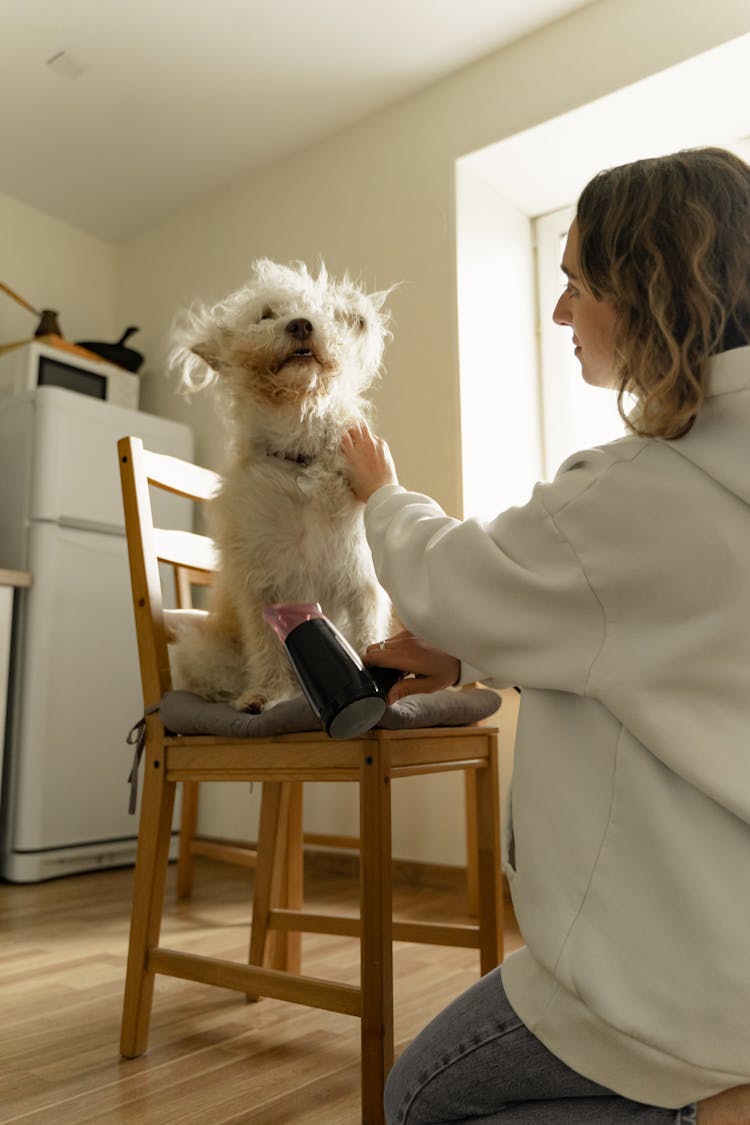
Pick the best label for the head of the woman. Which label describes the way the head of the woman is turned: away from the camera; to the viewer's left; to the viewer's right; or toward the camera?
to the viewer's left

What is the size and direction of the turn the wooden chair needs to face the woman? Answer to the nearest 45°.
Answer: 0° — it already faces them

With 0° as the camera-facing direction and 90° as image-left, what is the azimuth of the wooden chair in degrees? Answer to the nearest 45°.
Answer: approximately 315°

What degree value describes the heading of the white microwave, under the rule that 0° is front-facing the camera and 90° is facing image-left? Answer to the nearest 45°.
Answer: approximately 315°

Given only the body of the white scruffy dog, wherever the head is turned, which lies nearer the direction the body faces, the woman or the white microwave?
the woman

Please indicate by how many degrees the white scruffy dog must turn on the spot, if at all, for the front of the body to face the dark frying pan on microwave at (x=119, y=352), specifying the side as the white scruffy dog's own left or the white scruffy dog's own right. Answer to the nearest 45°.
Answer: approximately 180°

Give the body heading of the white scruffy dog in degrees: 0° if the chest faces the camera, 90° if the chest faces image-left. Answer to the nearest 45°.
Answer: approximately 0°
